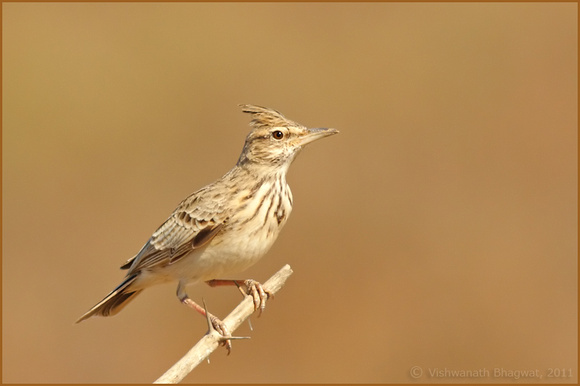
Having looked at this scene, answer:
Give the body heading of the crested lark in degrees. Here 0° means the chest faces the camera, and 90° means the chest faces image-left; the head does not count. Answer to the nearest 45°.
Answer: approximately 270°
